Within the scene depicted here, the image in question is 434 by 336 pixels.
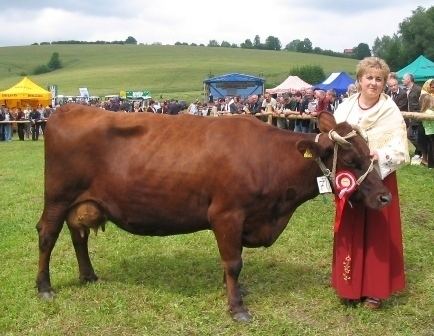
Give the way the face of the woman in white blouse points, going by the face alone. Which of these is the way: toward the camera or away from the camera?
toward the camera

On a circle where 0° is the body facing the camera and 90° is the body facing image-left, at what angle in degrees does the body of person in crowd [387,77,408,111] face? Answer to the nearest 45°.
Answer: approximately 45°

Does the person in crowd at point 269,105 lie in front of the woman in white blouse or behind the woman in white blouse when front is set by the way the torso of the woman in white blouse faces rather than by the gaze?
behind

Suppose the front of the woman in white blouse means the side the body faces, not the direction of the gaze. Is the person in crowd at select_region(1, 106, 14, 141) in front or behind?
behind

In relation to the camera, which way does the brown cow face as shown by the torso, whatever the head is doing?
to the viewer's right

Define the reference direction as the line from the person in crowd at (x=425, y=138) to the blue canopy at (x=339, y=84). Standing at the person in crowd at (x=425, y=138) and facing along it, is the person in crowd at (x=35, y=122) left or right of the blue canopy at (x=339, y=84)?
left

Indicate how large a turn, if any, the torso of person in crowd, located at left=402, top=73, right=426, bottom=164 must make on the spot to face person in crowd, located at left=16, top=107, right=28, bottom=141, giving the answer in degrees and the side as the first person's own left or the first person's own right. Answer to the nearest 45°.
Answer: approximately 90° to the first person's own right

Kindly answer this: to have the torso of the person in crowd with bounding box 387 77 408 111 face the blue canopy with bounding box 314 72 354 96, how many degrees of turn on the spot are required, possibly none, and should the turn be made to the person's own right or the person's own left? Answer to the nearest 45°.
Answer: approximately 135° to the person's own right

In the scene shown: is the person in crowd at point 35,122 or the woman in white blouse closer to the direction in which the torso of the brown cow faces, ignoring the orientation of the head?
the woman in white blouse

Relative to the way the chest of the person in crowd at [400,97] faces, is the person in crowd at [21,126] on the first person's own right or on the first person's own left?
on the first person's own right

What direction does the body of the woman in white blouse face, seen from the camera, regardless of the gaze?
toward the camera

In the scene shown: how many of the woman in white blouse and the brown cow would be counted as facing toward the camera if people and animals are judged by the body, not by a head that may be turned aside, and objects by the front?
1

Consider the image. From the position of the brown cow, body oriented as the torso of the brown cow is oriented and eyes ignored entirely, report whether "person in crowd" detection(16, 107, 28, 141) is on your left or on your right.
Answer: on your left

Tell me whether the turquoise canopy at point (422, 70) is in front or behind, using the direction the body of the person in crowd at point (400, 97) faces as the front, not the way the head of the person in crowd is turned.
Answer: behind

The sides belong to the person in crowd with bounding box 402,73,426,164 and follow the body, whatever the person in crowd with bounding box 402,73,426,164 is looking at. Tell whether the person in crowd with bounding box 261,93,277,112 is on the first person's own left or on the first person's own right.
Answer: on the first person's own right

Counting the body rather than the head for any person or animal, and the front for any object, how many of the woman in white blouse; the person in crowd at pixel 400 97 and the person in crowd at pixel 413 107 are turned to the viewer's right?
0
